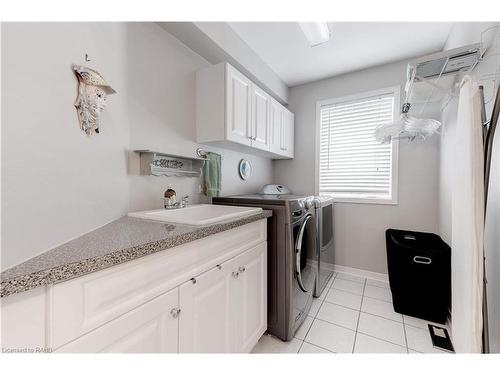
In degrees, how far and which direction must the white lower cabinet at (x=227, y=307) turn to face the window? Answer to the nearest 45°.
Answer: approximately 90° to its left

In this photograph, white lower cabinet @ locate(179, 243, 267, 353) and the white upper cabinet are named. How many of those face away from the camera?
0

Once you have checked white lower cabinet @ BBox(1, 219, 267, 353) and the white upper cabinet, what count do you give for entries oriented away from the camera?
0

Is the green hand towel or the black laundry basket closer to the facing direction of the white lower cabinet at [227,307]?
the black laundry basket

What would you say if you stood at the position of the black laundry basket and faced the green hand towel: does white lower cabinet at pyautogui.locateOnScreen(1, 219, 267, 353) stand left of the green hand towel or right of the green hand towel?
left

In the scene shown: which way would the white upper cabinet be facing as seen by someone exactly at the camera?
facing the viewer and to the right of the viewer

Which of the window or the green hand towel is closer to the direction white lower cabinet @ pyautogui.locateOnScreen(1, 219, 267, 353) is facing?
the window

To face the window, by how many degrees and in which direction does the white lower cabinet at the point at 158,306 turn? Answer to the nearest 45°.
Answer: approximately 45° to its left
